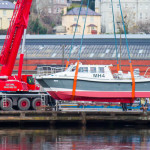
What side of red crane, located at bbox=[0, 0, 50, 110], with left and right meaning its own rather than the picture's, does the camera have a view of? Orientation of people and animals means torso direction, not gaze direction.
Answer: right
